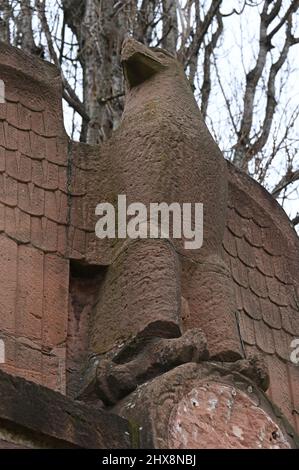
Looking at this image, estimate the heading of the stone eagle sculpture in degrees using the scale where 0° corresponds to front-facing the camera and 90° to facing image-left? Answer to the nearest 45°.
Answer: approximately 45°
